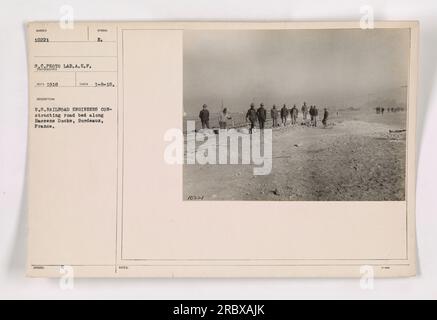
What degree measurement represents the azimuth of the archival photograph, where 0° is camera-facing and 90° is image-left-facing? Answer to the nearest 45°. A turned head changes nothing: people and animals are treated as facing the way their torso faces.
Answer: approximately 0°
